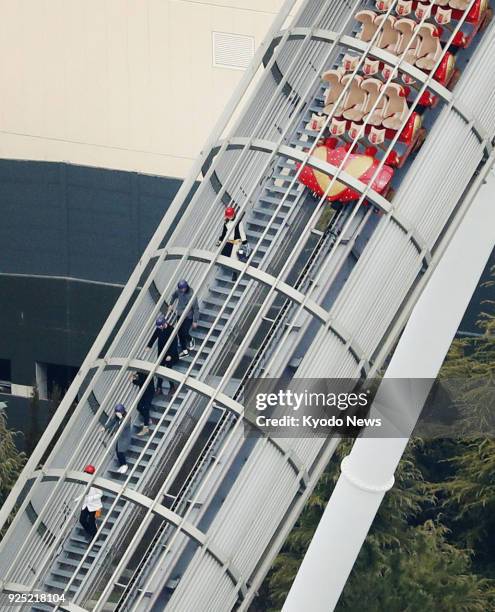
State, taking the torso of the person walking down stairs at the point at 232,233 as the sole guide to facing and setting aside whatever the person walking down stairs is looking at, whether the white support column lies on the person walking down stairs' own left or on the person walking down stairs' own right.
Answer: on the person walking down stairs' own left

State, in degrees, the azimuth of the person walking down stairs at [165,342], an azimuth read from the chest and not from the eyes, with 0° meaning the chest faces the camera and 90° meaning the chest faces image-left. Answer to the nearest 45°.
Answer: approximately 45°

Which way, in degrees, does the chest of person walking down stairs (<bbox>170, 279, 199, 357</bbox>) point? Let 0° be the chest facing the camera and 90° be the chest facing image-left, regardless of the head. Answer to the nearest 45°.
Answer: approximately 45°

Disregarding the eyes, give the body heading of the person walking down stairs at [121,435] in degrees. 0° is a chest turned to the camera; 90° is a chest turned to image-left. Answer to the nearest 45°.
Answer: approximately 45°

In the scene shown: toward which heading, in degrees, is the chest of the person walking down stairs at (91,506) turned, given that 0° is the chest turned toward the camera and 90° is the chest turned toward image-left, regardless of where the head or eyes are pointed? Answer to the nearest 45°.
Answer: approximately 45°
